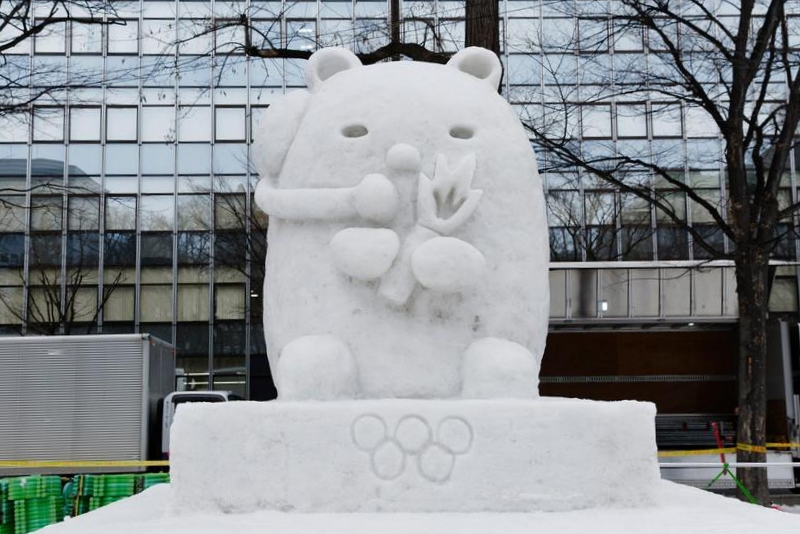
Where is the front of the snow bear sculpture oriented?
toward the camera

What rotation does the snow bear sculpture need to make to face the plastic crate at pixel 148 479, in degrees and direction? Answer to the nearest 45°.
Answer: approximately 135° to its right

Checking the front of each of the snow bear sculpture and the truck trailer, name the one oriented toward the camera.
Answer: the snow bear sculpture

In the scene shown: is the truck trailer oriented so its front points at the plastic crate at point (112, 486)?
no

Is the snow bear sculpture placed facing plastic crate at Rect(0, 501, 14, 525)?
no

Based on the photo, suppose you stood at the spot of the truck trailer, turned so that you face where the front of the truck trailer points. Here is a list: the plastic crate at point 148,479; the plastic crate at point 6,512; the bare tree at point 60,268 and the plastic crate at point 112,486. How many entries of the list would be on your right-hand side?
3

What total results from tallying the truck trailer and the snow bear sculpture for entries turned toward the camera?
1

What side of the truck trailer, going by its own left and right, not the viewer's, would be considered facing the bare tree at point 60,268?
left

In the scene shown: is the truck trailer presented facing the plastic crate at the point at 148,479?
no
